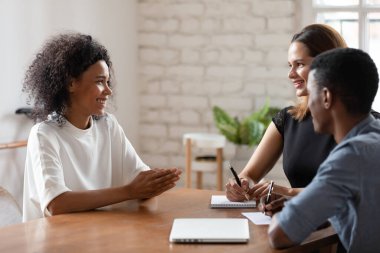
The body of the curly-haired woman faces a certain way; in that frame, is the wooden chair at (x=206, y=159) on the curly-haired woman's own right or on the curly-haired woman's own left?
on the curly-haired woman's own left

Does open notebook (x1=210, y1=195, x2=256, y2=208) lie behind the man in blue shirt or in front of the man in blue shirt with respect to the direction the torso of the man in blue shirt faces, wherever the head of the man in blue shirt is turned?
in front

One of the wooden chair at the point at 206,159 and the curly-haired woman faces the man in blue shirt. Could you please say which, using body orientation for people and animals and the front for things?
the curly-haired woman

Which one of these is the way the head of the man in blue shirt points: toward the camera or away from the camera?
away from the camera

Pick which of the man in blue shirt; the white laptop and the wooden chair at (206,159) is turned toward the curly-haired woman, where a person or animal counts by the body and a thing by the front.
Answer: the man in blue shirt

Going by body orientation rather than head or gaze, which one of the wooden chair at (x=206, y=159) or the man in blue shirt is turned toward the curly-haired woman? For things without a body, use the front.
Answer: the man in blue shirt

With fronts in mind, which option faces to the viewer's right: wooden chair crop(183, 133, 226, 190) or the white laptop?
the white laptop

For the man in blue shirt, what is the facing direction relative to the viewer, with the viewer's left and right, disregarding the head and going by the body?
facing away from the viewer and to the left of the viewer

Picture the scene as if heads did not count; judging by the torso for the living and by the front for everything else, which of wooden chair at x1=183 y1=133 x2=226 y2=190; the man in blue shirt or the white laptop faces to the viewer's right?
the white laptop

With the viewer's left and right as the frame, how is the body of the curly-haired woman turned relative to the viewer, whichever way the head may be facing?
facing the viewer and to the right of the viewer

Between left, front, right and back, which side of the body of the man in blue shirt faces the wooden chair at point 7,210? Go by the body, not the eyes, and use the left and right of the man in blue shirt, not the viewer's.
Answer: front
